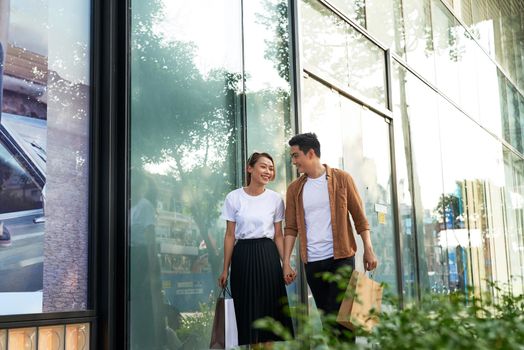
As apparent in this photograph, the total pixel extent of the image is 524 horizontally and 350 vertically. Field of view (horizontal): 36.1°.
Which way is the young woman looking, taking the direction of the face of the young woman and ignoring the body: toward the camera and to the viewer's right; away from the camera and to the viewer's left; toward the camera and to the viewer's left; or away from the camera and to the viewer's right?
toward the camera and to the viewer's right

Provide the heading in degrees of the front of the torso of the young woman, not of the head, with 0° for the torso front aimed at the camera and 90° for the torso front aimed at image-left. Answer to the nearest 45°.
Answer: approximately 0°

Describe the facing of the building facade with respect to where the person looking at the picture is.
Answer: facing the viewer and to the right of the viewer
